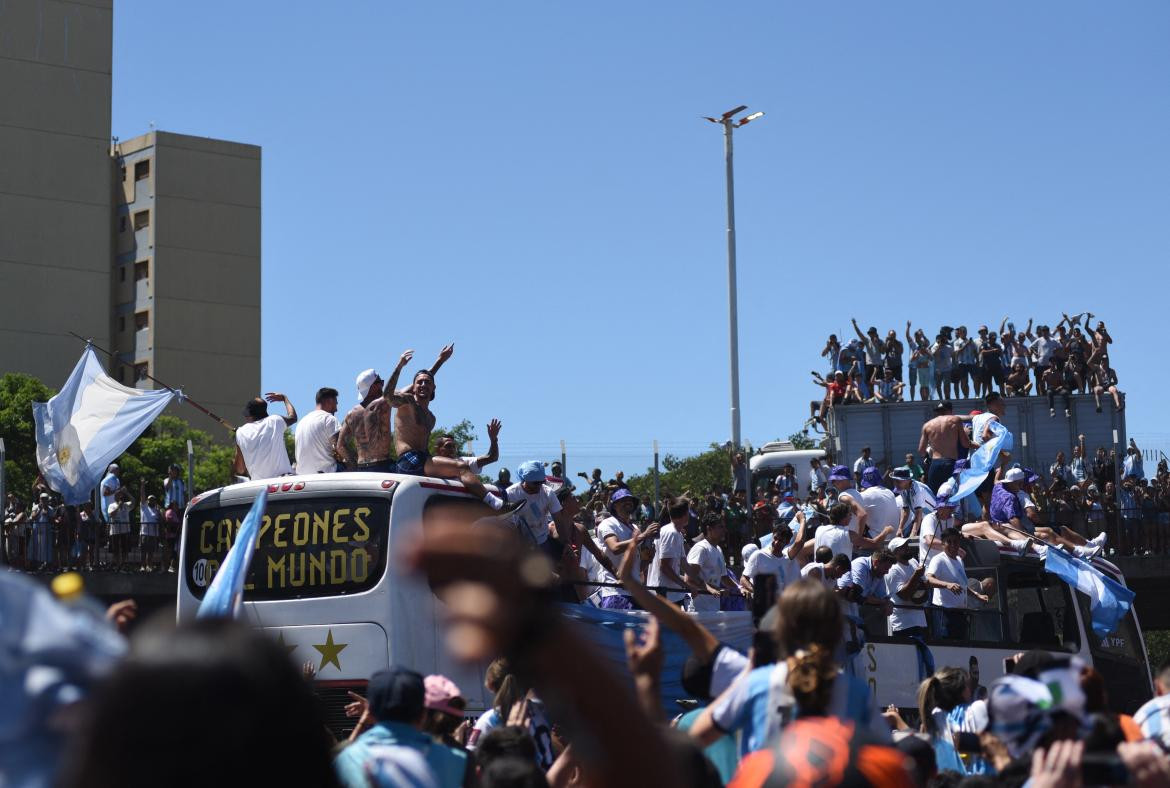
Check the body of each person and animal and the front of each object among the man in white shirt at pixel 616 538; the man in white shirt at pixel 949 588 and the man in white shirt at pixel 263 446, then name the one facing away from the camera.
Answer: the man in white shirt at pixel 263 446

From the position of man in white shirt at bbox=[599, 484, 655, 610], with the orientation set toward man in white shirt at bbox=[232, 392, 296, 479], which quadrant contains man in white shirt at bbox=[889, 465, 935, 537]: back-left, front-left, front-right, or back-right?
back-right

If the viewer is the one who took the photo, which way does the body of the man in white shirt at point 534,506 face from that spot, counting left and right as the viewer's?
facing the viewer and to the right of the viewer

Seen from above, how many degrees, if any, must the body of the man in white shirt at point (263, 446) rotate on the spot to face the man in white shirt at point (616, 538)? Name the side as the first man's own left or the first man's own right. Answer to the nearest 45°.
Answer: approximately 90° to the first man's own right

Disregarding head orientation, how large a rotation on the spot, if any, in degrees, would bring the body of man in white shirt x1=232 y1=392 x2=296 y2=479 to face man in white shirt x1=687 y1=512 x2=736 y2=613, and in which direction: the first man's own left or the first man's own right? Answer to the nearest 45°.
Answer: approximately 90° to the first man's own right
